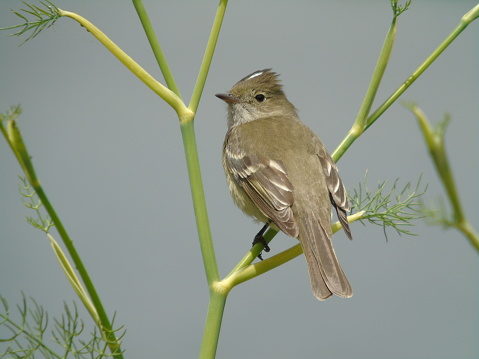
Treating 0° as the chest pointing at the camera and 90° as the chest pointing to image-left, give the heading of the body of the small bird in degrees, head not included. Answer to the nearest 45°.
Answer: approximately 135°
